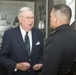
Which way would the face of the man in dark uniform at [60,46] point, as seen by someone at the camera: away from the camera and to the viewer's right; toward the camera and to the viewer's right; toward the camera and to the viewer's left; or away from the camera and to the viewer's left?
away from the camera and to the viewer's left

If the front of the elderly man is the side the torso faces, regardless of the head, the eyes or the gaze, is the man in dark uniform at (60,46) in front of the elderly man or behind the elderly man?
in front

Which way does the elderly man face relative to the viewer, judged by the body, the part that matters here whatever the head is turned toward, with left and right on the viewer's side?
facing the viewer and to the right of the viewer

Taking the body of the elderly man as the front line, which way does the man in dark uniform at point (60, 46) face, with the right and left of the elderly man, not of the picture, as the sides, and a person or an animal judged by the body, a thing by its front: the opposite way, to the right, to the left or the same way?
the opposite way

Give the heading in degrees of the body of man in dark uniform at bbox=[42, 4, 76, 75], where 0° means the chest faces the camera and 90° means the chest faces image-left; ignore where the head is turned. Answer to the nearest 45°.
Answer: approximately 135°

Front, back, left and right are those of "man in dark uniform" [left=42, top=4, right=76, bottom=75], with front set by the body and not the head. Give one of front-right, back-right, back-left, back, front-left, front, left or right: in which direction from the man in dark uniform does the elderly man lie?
front
